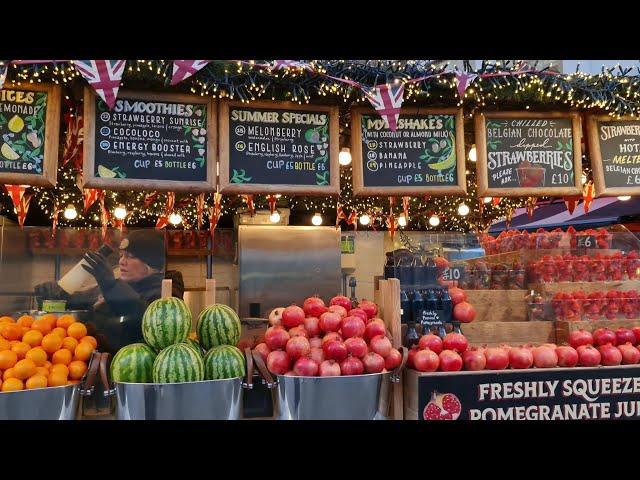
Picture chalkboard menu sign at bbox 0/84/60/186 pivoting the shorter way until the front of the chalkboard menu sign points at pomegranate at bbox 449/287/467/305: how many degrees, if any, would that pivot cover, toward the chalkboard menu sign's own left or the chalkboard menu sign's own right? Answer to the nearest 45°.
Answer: approximately 90° to the chalkboard menu sign's own left

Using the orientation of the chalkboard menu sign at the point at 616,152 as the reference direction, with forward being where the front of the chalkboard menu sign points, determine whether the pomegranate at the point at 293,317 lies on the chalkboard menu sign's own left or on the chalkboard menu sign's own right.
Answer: on the chalkboard menu sign's own right

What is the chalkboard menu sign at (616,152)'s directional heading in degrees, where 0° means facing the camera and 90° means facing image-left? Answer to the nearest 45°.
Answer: approximately 0°

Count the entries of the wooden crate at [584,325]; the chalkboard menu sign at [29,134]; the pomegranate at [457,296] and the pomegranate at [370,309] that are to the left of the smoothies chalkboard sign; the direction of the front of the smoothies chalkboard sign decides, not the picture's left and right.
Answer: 3

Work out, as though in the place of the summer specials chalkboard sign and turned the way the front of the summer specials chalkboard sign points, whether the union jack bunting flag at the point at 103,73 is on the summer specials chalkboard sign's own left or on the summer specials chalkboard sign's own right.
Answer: on the summer specials chalkboard sign's own right

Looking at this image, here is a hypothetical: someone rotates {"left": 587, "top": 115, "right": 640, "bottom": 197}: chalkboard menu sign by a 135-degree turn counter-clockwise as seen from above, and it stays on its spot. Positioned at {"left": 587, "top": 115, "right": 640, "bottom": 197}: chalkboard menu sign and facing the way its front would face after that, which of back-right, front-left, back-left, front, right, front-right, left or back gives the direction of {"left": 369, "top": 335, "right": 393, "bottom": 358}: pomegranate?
back
